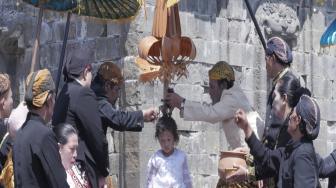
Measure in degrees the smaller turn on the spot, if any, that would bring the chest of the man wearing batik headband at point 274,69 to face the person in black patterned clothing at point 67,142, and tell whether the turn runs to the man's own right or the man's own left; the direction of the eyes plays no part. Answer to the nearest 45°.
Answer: approximately 45° to the man's own left

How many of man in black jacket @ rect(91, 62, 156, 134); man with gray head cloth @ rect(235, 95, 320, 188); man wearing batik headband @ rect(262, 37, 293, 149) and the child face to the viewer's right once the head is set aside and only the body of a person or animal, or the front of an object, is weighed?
1

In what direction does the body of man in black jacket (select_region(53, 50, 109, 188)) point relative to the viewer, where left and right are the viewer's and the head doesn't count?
facing away from the viewer and to the right of the viewer

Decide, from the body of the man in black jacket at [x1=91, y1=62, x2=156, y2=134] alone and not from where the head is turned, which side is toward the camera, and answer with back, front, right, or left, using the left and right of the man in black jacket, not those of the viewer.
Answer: right

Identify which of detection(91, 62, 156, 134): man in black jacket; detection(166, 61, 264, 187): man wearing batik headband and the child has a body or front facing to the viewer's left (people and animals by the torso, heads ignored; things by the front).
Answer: the man wearing batik headband

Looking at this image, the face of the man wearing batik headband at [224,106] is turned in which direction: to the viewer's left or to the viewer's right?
to the viewer's left

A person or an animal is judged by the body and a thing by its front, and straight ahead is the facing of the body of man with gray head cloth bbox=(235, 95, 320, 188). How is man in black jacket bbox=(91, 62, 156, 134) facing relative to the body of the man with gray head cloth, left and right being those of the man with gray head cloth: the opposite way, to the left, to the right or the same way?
the opposite way

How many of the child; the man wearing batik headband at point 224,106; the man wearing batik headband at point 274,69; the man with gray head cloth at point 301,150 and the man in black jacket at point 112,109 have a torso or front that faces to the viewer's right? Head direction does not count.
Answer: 1

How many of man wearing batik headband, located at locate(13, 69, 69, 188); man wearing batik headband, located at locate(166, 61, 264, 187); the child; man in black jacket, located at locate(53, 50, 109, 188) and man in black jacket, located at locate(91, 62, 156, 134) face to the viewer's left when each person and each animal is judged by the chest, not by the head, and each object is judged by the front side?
1

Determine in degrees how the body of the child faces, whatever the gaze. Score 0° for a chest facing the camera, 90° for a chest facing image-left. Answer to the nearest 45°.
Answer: approximately 0°

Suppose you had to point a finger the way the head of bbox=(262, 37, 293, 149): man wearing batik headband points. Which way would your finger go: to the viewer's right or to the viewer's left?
to the viewer's left

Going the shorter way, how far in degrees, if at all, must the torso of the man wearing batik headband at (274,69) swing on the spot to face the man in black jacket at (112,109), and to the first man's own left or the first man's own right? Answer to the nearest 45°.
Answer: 0° — they already face them

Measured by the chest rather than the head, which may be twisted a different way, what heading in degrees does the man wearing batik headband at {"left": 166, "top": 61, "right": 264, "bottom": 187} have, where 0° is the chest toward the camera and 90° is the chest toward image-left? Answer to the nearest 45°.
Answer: approximately 90°

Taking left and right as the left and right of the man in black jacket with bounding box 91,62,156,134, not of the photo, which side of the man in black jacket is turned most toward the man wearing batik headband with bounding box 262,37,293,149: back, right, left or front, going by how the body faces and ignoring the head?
front

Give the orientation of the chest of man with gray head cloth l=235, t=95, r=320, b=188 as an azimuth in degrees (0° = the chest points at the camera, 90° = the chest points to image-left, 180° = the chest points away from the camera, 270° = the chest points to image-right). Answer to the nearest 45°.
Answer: approximately 90°

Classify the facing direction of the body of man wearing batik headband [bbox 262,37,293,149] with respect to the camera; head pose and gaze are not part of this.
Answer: to the viewer's left

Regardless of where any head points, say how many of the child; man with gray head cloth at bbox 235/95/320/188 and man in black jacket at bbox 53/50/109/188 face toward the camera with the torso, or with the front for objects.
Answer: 1

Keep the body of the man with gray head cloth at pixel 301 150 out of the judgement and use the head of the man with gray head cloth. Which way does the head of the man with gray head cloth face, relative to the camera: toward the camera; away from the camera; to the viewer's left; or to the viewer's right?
to the viewer's left
